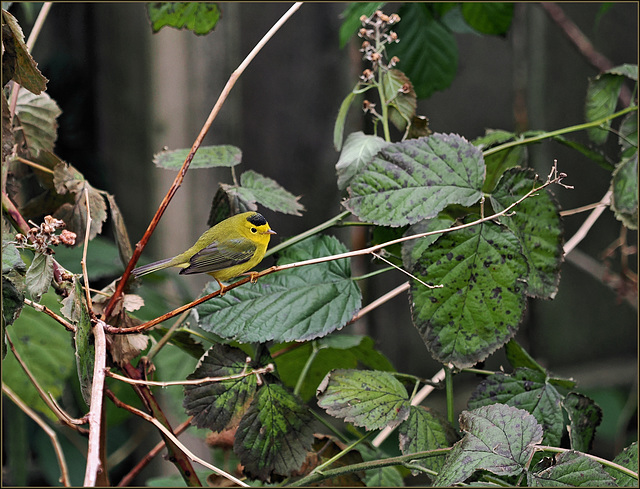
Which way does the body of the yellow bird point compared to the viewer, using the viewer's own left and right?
facing to the right of the viewer
